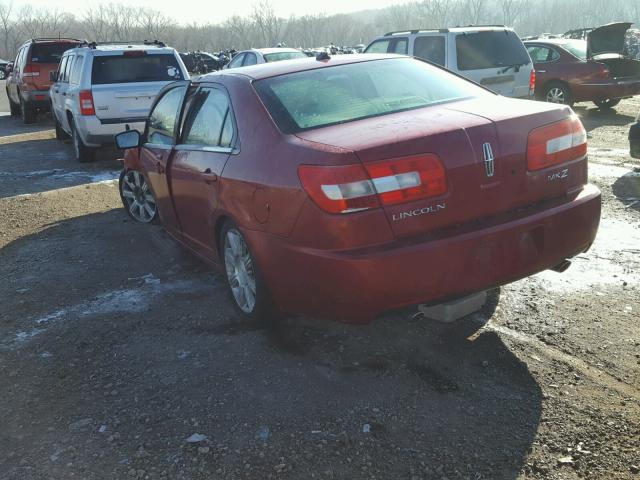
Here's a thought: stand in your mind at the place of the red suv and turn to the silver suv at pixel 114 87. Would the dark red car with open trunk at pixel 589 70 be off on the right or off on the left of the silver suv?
left

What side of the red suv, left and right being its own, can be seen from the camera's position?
back

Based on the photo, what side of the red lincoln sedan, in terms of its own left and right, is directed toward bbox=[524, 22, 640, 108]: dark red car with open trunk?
right

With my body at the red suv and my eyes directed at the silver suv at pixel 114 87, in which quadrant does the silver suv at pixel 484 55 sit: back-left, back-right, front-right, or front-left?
front-left

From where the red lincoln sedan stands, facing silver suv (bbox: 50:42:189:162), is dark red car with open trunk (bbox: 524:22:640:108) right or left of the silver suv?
right

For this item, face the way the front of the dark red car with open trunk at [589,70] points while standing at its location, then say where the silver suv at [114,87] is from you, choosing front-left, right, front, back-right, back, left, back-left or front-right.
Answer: left

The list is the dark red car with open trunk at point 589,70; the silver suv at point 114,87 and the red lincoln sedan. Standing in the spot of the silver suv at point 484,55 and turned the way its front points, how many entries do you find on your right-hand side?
1

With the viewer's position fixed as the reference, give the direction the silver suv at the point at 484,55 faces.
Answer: facing away from the viewer and to the left of the viewer

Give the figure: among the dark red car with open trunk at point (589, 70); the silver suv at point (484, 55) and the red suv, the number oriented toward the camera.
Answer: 0

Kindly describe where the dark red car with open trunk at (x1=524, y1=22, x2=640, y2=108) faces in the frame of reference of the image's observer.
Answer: facing away from the viewer and to the left of the viewer

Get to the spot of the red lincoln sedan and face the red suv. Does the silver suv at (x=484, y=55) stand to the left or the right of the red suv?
right

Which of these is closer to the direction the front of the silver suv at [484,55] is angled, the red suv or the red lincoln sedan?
the red suv

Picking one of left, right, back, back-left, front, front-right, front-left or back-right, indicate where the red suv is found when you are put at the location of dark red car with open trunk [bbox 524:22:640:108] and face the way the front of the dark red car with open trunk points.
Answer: front-left

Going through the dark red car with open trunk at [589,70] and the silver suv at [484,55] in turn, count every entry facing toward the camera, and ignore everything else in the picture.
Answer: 0

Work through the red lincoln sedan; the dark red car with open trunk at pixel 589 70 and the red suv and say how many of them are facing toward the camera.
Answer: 0
